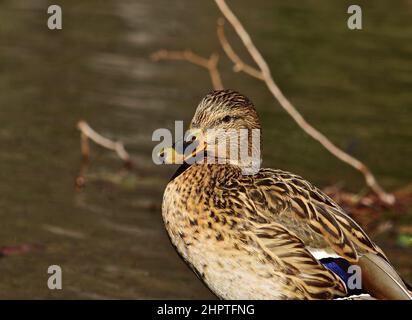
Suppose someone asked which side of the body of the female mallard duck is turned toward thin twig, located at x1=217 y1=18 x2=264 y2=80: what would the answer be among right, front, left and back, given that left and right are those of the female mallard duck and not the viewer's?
right

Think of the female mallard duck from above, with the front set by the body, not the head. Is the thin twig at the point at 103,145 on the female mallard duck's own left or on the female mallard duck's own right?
on the female mallard duck's own right

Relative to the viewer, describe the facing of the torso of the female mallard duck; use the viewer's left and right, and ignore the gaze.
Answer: facing to the left of the viewer
